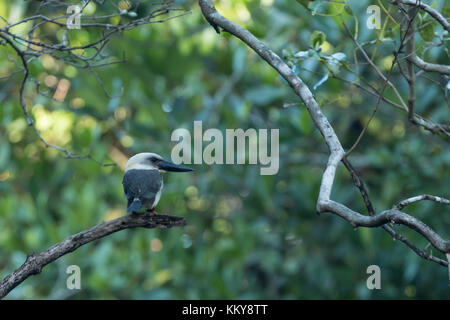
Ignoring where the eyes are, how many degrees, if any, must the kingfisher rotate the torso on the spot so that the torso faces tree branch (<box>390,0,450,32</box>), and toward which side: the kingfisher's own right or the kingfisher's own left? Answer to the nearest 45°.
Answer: approximately 90° to the kingfisher's own right

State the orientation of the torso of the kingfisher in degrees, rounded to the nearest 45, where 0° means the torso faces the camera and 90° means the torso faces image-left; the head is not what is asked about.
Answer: approximately 225°

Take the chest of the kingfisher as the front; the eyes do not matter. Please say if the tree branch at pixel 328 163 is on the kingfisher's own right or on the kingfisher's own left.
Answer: on the kingfisher's own right
